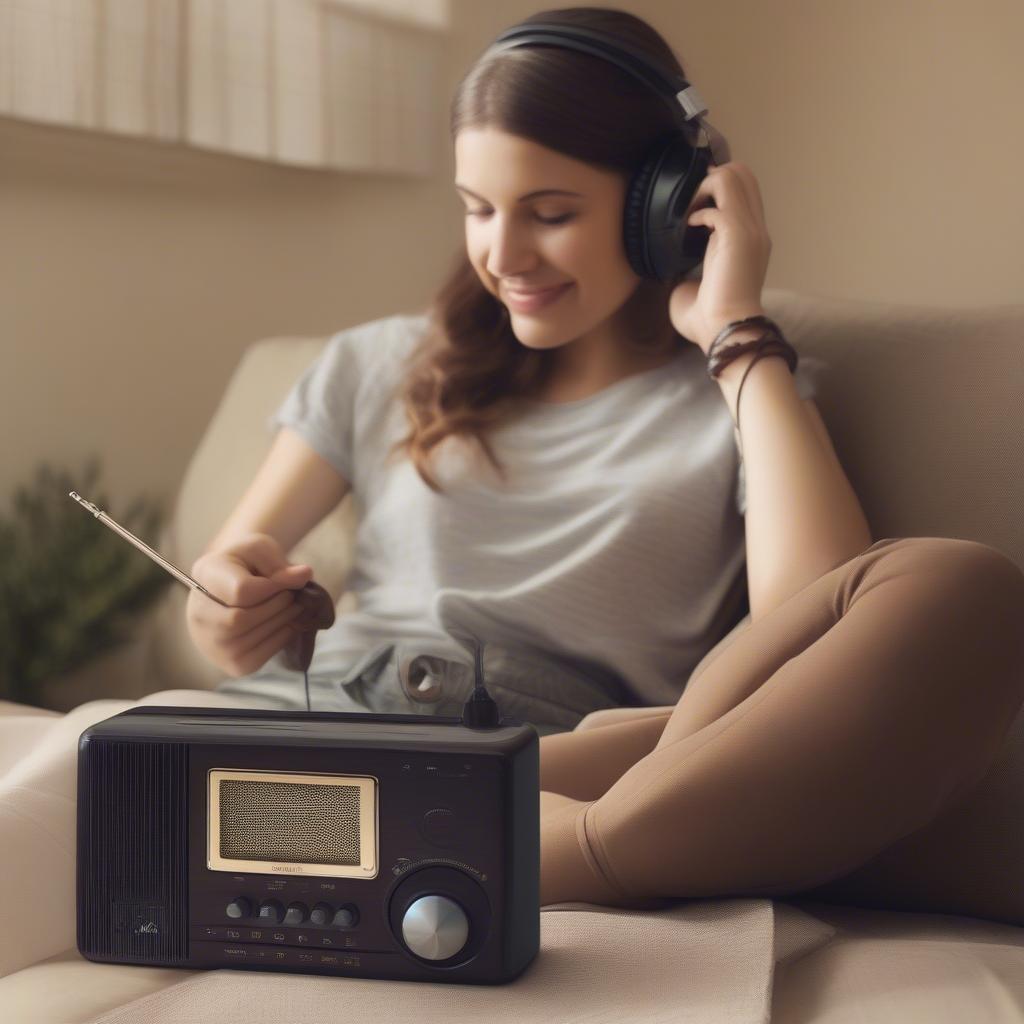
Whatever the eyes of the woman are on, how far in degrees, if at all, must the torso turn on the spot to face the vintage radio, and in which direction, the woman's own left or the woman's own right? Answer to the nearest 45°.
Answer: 0° — they already face it

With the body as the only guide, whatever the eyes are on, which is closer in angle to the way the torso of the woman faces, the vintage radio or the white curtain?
the vintage radio

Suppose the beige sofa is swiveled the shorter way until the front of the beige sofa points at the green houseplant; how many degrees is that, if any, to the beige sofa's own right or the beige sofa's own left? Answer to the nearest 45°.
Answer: approximately 135° to the beige sofa's own right

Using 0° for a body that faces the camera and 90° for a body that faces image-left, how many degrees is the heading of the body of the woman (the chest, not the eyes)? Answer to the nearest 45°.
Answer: approximately 0°

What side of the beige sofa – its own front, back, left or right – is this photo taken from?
front

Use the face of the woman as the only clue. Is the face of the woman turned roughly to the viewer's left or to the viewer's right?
to the viewer's left
